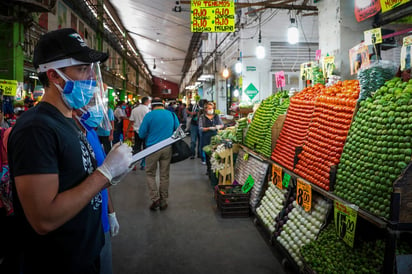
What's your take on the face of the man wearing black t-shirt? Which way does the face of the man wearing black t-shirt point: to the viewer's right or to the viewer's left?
to the viewer's right

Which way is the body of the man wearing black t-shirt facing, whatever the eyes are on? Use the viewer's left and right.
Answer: facing to the right of the viewer
